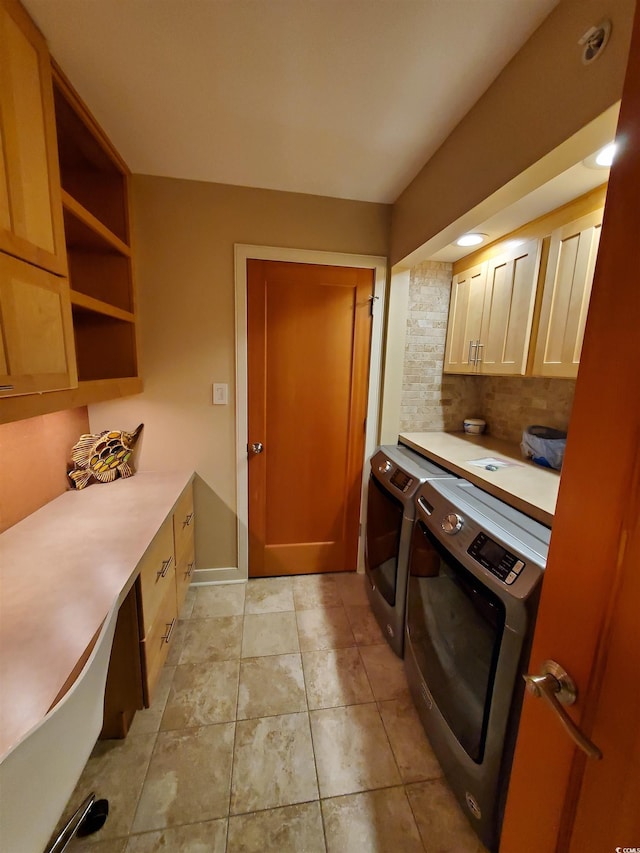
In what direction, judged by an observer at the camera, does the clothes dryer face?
facing the viewer and to the left of the viewer

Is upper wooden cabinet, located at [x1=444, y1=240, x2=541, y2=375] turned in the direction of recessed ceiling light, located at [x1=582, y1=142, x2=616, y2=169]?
no

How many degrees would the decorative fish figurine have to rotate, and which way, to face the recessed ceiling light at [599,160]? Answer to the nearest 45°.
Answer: approximately 45° to its right

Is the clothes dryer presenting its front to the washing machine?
no

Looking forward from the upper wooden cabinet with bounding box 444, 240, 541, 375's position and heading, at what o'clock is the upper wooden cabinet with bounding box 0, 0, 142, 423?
the upper wooden cabinet with bounding box 0, 0, 142, 423 is roughly at 12 o'clock from the upper wooden cabinet with bounding box 444, 240, 541, 375.

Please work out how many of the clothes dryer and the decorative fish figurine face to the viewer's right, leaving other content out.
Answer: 1

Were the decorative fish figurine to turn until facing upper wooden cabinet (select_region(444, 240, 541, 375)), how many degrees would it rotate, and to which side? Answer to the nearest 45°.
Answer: approximately 45° to its right

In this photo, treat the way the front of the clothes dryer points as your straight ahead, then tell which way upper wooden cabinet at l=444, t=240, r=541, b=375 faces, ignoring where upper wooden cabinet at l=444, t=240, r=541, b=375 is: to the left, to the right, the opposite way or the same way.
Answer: the same way

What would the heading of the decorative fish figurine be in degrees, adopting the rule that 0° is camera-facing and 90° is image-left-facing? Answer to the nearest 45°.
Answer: approximately 270°

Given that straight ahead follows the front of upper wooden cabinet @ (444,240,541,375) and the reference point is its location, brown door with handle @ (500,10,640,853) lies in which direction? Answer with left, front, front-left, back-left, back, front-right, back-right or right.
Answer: front-left

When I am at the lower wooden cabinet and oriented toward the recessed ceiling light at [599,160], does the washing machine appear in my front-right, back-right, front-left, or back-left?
front-left

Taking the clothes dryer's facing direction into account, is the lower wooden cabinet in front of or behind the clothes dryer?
in front

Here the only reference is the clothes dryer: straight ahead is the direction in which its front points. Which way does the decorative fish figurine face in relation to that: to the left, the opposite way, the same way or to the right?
the opposite way

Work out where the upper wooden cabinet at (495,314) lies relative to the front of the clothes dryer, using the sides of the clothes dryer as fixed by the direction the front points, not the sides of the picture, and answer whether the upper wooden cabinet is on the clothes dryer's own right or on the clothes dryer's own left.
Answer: on the clothes dryer's own right

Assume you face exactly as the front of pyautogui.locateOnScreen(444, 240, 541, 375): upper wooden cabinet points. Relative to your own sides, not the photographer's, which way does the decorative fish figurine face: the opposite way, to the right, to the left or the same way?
the opposite way

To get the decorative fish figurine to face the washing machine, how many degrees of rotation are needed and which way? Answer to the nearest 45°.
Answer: approximately 45° to its right
